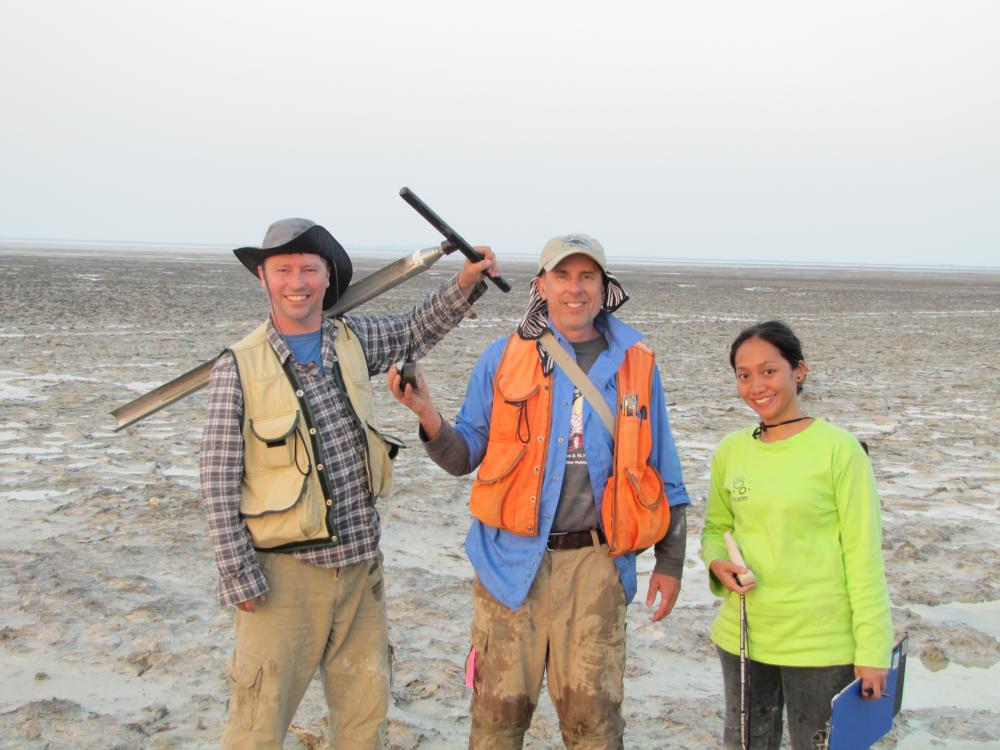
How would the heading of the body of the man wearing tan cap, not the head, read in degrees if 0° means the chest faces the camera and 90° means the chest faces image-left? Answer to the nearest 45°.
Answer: approximately 0°

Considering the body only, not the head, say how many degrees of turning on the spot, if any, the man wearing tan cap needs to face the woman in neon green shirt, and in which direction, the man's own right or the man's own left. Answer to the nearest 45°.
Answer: approximately 90° to the man's own left

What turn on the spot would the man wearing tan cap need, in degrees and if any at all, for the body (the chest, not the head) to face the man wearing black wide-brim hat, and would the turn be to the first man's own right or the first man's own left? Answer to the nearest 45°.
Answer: approximately 90° to the first man's own right
